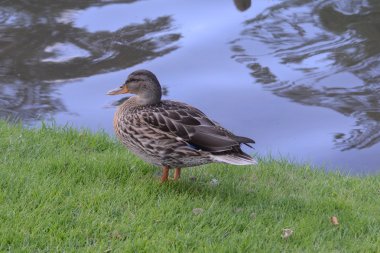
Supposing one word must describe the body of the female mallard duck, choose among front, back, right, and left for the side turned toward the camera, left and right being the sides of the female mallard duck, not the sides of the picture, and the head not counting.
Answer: left

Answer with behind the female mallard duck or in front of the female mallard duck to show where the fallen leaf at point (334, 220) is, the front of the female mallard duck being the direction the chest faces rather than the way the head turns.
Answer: behind

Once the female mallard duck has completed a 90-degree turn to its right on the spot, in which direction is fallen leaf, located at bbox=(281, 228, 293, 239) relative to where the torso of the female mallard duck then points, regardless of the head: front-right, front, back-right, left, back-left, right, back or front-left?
back-right
